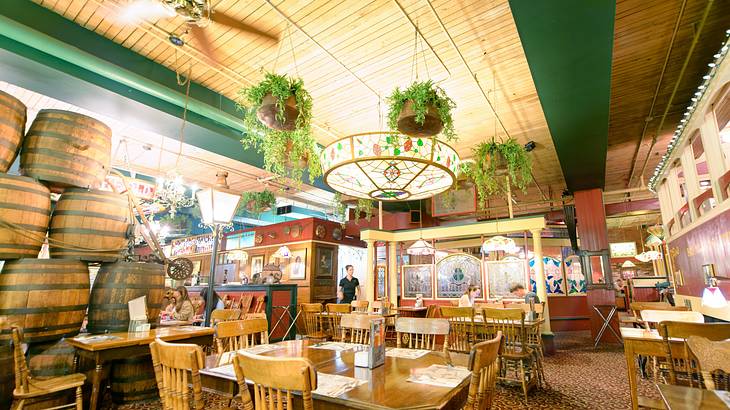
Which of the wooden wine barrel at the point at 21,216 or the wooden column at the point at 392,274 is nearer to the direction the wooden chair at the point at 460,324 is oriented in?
the wooden column

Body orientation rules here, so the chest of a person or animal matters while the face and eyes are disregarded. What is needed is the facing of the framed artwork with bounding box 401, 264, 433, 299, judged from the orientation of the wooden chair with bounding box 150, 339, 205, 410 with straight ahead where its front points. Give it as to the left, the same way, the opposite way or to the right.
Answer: the opposite way

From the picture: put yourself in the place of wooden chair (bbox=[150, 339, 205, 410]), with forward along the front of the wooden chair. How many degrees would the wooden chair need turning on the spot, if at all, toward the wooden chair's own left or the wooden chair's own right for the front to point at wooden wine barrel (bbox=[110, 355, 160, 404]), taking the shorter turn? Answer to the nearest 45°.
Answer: approximately 45° to the wooden chair's own left

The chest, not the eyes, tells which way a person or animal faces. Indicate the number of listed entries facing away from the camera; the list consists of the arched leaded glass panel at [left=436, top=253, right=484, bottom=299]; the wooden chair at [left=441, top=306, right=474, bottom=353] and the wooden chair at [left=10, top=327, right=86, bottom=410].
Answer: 1

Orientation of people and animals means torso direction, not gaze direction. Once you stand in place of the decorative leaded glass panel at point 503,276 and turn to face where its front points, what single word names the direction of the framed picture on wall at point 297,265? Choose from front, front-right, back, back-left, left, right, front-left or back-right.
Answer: right

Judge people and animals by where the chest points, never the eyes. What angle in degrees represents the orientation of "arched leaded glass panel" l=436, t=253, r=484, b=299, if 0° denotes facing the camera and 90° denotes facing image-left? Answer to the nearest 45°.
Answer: approximately 0°

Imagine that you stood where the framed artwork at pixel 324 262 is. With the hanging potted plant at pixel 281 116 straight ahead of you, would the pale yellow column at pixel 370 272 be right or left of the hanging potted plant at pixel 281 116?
left

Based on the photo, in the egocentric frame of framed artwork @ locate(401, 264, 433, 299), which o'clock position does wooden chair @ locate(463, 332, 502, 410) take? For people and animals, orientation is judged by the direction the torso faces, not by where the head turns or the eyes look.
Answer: The wooden chair is roughly at 12 o'clock from the framed artwork.

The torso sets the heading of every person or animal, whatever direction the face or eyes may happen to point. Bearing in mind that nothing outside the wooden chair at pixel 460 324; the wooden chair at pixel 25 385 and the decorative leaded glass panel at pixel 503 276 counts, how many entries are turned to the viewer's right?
1

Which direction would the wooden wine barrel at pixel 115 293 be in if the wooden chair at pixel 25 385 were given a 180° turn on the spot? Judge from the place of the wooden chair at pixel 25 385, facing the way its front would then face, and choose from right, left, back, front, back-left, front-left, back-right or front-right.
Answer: back-right

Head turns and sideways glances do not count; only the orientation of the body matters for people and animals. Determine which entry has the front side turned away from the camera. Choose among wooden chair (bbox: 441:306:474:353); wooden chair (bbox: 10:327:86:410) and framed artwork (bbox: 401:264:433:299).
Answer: wooden chair (bbox: 441:306:474:353)

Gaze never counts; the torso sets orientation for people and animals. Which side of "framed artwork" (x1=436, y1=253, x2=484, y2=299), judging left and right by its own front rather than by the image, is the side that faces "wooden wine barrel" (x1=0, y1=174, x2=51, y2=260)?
front
